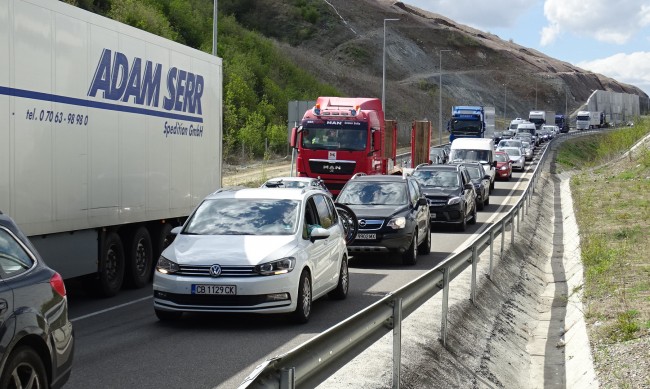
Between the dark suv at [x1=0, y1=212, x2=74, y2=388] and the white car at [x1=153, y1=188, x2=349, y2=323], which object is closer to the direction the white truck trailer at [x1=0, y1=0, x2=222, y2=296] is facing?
the dark suv

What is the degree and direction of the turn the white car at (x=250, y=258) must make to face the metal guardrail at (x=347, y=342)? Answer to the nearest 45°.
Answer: approximately 45° to its left

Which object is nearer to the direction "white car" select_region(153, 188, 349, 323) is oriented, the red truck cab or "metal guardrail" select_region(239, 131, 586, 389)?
the metal guardrail

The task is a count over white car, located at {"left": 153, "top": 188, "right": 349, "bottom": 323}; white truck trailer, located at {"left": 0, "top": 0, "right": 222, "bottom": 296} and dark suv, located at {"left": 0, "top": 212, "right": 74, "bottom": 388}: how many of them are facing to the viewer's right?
0

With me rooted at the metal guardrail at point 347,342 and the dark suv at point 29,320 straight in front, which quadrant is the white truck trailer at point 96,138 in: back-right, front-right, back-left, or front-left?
front-right

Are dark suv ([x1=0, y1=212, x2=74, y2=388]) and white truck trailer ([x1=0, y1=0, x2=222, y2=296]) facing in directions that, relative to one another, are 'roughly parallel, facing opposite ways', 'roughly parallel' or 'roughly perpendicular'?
roughly parallel

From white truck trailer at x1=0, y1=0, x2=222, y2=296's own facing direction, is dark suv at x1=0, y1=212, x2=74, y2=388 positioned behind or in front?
in front
